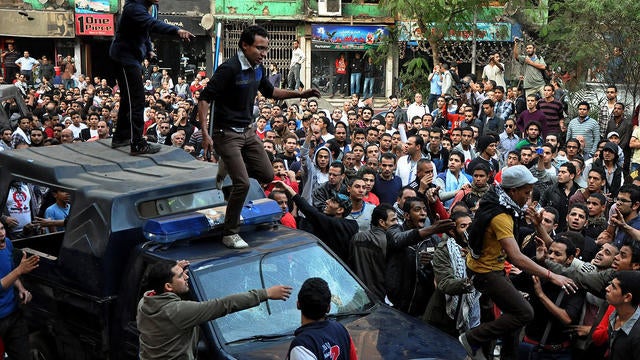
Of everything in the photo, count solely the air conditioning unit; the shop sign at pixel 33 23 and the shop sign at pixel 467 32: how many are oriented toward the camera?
3

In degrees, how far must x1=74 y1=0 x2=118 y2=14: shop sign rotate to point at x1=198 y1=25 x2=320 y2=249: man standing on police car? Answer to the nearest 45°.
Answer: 0° — it already faces them

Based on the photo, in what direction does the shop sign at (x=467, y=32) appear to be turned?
toward the camera

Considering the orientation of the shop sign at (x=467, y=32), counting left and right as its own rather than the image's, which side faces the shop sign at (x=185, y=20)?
right

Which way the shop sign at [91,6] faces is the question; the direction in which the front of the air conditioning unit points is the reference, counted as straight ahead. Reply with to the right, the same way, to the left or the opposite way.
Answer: the same way

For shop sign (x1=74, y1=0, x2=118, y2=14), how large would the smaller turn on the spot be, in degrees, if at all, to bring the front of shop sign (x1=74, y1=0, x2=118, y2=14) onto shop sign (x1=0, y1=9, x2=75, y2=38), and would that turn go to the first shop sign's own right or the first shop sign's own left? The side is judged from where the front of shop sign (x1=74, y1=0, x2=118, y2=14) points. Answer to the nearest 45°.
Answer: approximately 90° to the first shop sign's own right

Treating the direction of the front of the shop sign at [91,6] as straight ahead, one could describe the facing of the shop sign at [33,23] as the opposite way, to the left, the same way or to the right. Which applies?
the same way

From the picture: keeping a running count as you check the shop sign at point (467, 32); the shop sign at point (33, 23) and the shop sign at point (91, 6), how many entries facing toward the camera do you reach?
3

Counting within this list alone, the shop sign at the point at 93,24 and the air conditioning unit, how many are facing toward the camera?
2

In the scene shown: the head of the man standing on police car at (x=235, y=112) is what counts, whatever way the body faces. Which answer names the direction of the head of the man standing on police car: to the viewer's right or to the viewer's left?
to the viewer's right

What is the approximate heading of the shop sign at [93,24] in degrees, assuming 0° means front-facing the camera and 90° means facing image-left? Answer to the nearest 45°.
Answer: approximately 0°

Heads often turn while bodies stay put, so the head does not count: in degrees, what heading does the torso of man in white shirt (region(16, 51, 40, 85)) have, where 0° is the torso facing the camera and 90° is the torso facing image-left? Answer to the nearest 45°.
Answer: approximately 0°

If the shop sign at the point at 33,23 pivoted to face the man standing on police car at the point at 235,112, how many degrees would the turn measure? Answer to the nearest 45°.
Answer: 0° — it already faces them

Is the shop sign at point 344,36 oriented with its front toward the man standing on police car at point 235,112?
yes

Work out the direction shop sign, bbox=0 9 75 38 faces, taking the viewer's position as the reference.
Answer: facing the viewer

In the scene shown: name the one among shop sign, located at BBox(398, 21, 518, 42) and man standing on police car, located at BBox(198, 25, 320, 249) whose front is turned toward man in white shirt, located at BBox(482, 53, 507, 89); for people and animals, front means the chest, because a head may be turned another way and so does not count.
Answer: the shop sign

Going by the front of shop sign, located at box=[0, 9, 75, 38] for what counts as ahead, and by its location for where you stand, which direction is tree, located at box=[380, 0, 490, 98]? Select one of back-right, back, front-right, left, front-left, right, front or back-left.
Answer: front-left

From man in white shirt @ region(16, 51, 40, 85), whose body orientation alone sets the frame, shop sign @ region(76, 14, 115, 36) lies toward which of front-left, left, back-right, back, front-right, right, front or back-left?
back-left

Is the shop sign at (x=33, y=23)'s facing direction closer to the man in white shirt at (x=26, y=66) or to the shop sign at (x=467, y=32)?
the man in white shirt
